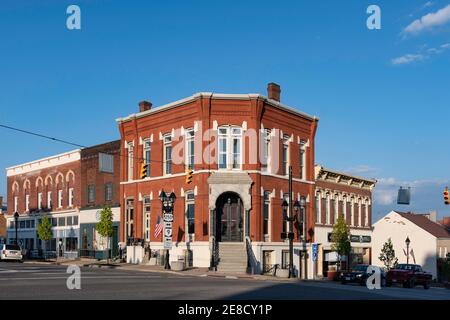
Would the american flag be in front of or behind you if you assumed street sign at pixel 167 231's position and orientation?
behind

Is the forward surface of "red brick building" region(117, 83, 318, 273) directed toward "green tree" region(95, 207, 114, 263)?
no

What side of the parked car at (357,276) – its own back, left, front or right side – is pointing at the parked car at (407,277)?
back

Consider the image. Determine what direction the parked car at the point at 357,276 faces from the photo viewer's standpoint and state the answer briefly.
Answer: facing the viewer and to the left of the viewer

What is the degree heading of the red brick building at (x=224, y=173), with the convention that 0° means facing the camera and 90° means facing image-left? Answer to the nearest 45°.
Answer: approximately 0°

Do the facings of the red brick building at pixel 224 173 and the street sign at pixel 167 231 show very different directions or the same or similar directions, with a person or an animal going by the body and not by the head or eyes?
same or similar directions

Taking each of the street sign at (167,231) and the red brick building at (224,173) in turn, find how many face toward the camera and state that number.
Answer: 2

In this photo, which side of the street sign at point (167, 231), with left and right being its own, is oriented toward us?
front

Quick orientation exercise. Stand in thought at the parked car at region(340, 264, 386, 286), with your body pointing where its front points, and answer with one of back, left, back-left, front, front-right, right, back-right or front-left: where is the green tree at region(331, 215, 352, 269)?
back-right
